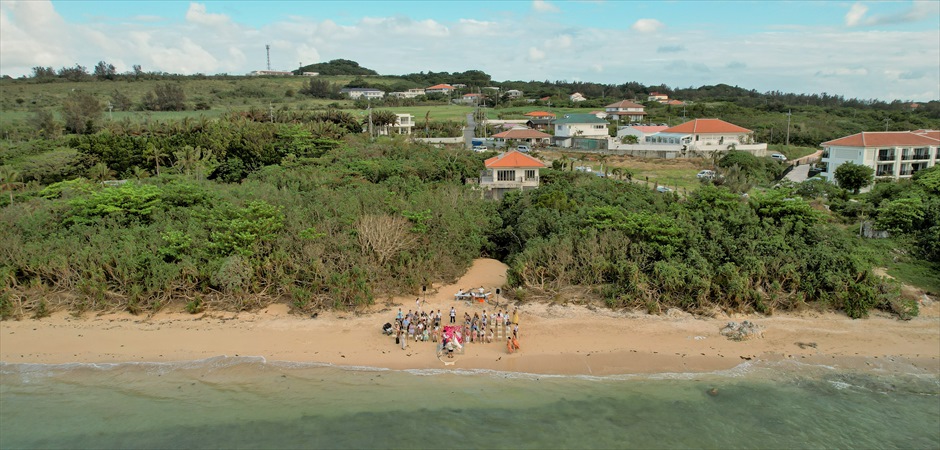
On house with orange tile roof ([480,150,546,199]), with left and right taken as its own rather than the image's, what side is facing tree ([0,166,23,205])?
right

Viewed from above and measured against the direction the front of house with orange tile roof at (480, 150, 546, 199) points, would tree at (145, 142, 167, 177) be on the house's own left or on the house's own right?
on the house's own right

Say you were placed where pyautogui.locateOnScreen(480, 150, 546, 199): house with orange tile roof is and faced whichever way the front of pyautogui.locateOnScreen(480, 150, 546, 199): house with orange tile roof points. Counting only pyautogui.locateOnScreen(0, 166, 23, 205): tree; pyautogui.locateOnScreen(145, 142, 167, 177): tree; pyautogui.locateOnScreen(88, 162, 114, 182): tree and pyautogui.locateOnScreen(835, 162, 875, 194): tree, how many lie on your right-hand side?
3

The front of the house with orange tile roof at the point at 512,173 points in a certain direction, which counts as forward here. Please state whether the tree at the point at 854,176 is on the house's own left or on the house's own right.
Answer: on the house's own left

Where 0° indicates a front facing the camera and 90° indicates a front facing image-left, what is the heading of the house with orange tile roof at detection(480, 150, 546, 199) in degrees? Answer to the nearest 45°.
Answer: approximately 0°

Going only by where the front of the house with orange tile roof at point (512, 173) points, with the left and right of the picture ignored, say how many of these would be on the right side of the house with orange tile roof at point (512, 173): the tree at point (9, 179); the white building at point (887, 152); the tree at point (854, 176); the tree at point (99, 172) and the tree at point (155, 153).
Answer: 3

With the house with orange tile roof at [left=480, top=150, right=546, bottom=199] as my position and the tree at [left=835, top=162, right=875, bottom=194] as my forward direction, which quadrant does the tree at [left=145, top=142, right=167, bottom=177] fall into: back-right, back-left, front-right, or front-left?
back-left

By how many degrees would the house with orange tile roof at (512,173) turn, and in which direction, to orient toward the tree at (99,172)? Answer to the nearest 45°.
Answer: approximately 90° to its right

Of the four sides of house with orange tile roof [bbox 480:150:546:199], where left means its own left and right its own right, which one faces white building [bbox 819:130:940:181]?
left
